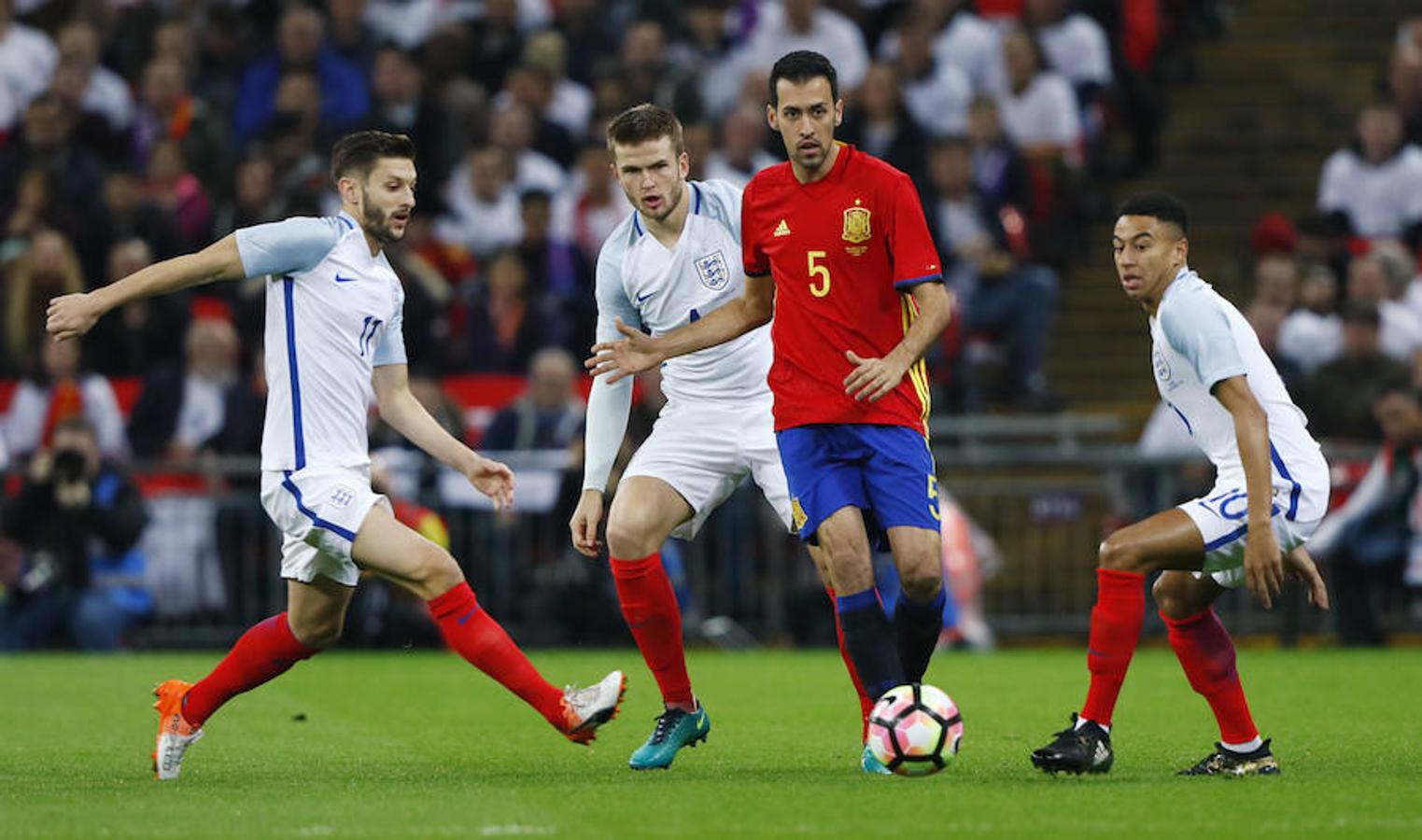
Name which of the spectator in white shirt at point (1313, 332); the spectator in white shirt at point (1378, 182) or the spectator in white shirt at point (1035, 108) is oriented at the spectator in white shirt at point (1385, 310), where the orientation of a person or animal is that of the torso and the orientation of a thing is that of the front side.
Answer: the spectator in white shirt at point (1378, 182)

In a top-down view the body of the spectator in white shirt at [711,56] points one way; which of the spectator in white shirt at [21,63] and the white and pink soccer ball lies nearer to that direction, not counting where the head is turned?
the white and pink soccer ball

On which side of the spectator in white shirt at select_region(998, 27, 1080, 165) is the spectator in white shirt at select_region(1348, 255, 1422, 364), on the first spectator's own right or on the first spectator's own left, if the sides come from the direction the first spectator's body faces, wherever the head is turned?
on the first spectator's own left

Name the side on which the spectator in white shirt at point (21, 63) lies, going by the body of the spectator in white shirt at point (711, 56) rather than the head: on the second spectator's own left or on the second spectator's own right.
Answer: on the second spectator's own right

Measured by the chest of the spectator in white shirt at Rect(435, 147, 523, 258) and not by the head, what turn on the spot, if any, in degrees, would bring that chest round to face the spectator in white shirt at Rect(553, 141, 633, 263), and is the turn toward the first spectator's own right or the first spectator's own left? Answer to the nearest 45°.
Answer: approximately 45° to the first spectator's own left

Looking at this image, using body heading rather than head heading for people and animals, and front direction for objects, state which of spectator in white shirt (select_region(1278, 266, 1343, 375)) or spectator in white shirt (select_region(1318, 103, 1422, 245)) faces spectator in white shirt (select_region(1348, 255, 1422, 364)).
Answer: spectator in white shirt (select_region(1318, 103, 1422, 245))

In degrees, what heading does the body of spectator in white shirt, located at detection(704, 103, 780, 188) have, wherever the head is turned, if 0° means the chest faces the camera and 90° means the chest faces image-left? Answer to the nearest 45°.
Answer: approximately 0°
